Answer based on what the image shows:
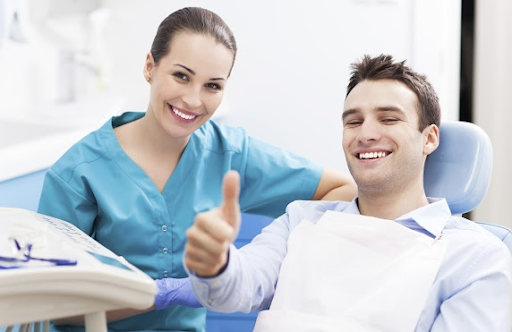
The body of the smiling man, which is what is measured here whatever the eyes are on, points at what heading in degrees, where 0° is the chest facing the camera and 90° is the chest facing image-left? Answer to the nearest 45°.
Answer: approximately 45°

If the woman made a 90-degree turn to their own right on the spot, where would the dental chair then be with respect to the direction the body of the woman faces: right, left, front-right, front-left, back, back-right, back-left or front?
back-left

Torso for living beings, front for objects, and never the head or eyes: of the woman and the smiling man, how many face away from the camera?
0

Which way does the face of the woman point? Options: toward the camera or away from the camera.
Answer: toward the camera
